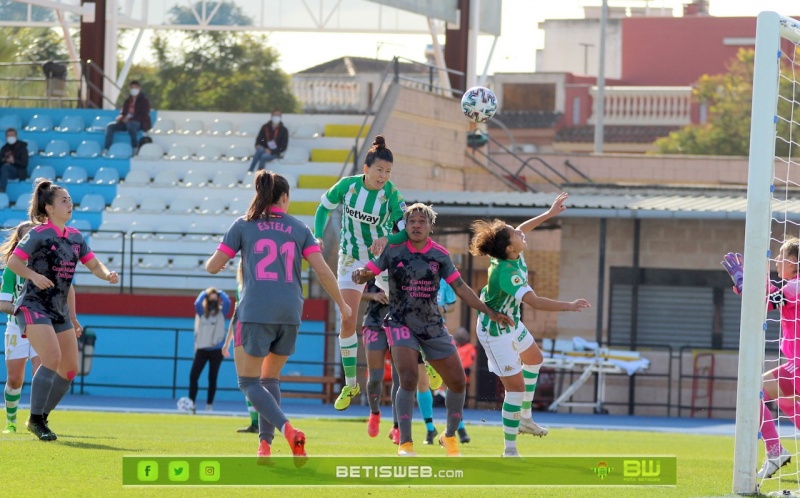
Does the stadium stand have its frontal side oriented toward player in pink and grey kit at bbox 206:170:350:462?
yes

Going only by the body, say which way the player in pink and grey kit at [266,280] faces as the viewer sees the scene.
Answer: away from the camera

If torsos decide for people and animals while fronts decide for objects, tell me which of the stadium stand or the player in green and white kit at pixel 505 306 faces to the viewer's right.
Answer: the player in green and white kit

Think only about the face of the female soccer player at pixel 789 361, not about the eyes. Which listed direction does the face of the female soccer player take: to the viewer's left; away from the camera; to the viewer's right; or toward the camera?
to the viewer's left

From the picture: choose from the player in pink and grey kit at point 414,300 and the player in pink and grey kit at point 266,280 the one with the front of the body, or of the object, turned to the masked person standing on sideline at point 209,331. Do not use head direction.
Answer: the player in pink and grey kit at point 266,280

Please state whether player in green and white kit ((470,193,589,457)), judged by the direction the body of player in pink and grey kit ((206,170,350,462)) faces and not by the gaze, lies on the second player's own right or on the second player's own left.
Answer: on the second player's own right

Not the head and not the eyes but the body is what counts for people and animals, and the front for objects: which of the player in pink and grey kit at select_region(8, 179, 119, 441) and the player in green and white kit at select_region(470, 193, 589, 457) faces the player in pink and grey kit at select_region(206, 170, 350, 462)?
the player in pink and grey kit at select_region(8, 179, 119, 441)

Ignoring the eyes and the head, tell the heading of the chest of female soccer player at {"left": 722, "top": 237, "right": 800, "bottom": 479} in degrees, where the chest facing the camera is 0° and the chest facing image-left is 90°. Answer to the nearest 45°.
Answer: approximately 90°

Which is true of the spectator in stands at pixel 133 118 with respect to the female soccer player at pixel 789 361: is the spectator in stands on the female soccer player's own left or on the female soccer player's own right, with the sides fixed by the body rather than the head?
on the female soccer player's own right
